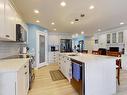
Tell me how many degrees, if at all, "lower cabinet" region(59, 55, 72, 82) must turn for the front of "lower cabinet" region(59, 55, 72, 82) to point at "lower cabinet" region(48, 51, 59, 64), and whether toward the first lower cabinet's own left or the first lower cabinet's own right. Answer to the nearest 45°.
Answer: approximately 90° to the first lower cabinet's own right

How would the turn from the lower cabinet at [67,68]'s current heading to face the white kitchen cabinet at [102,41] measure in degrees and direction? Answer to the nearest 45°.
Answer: approximately 135° to its right

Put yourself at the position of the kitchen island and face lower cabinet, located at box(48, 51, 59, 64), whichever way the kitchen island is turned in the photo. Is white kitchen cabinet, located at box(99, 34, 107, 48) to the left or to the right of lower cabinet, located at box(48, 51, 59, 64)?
right

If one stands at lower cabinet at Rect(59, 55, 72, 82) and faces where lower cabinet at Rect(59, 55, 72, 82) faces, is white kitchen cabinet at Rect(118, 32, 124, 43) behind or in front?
behind

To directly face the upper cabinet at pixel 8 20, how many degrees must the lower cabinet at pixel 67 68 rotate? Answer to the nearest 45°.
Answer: approximately 45° to its left

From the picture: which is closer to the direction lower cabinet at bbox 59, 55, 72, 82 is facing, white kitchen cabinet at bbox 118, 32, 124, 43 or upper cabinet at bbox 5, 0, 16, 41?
the upper cabinet

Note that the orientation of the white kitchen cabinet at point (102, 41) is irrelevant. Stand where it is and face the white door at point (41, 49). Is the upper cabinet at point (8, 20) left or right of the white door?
left

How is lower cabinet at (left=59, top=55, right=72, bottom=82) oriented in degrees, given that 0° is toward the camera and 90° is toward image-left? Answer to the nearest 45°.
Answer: approximately 90°
